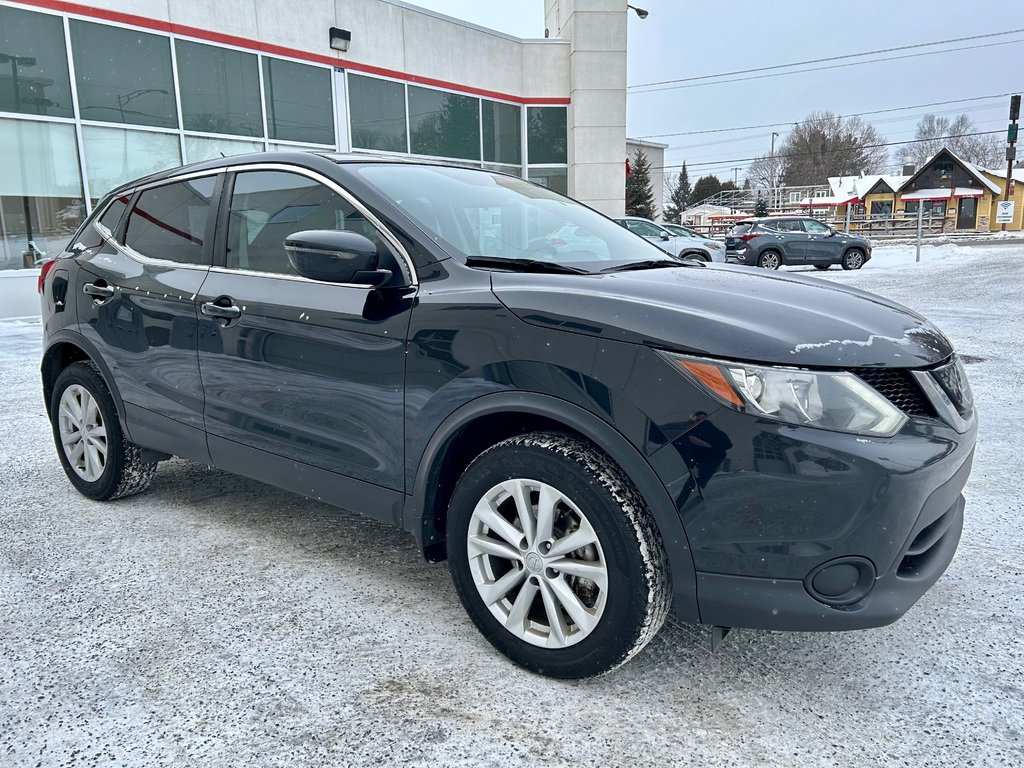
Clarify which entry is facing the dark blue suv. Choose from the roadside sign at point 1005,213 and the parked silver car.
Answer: the roadside sign

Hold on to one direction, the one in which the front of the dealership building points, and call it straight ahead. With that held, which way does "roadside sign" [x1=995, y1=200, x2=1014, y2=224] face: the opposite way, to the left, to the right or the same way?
to the right

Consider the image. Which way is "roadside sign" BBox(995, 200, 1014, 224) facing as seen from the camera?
toward the camera

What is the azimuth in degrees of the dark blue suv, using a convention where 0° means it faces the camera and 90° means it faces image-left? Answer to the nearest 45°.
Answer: approximately 315°

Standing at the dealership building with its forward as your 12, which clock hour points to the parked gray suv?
The parked gray suv is roughly at 10 o'clock from the dealership building.

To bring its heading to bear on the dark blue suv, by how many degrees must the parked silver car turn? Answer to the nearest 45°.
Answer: approximately 90° to its right

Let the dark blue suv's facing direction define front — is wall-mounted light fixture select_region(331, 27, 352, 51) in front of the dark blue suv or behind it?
behind

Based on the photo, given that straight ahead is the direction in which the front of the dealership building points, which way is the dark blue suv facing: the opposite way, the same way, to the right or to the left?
the same way

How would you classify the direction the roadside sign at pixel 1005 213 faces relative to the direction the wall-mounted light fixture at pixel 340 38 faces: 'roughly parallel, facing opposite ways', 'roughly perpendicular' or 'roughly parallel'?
roughly perpendicular

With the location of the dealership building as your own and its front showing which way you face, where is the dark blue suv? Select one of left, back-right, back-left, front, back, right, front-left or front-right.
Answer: front-right

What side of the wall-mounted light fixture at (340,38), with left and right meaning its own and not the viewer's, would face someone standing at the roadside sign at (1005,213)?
left

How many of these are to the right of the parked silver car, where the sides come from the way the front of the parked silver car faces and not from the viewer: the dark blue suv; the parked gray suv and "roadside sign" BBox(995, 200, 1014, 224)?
1

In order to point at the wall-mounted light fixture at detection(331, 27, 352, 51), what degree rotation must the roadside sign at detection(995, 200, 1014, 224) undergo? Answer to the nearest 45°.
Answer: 0° — it already faces it

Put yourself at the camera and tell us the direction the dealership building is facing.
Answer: facing the viewer and to the right of the viewer

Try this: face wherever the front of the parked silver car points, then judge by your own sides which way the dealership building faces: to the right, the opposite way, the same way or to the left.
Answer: the same way

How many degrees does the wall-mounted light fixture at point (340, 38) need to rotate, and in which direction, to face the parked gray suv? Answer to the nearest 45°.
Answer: approximately 45° to its left

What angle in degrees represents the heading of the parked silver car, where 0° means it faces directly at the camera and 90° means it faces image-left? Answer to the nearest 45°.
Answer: approximately 270°

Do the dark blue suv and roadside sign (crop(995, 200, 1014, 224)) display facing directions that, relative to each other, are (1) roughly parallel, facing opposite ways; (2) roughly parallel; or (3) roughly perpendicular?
roughly perpendicular

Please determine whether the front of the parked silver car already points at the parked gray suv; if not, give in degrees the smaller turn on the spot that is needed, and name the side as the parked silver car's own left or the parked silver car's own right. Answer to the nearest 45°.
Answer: approximately 45° to the parked silver car's own left
